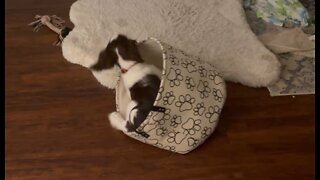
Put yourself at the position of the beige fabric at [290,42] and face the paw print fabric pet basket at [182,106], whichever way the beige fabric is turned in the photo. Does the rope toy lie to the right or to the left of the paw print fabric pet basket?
right

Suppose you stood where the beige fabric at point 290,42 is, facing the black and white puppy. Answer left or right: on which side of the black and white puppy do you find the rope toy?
right

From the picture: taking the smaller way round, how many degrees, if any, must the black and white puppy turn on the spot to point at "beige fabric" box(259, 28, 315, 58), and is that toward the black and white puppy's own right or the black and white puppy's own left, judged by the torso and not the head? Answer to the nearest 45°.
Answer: approximately 45° to the black and white puppy's own right

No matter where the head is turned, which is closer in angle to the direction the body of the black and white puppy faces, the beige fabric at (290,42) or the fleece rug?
the fleece rug

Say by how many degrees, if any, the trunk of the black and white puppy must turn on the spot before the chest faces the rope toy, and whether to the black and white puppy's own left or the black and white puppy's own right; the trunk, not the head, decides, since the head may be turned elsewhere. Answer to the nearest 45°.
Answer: approximately 45° to the black and white puppy's own left

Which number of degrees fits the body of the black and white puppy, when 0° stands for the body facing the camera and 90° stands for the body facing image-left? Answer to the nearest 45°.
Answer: approximately 180°
